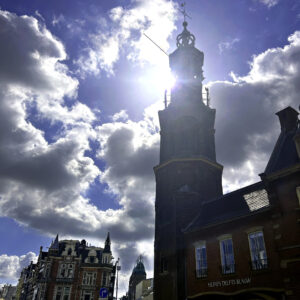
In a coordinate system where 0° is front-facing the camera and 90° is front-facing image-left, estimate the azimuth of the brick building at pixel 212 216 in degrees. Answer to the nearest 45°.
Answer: approximately 45°
